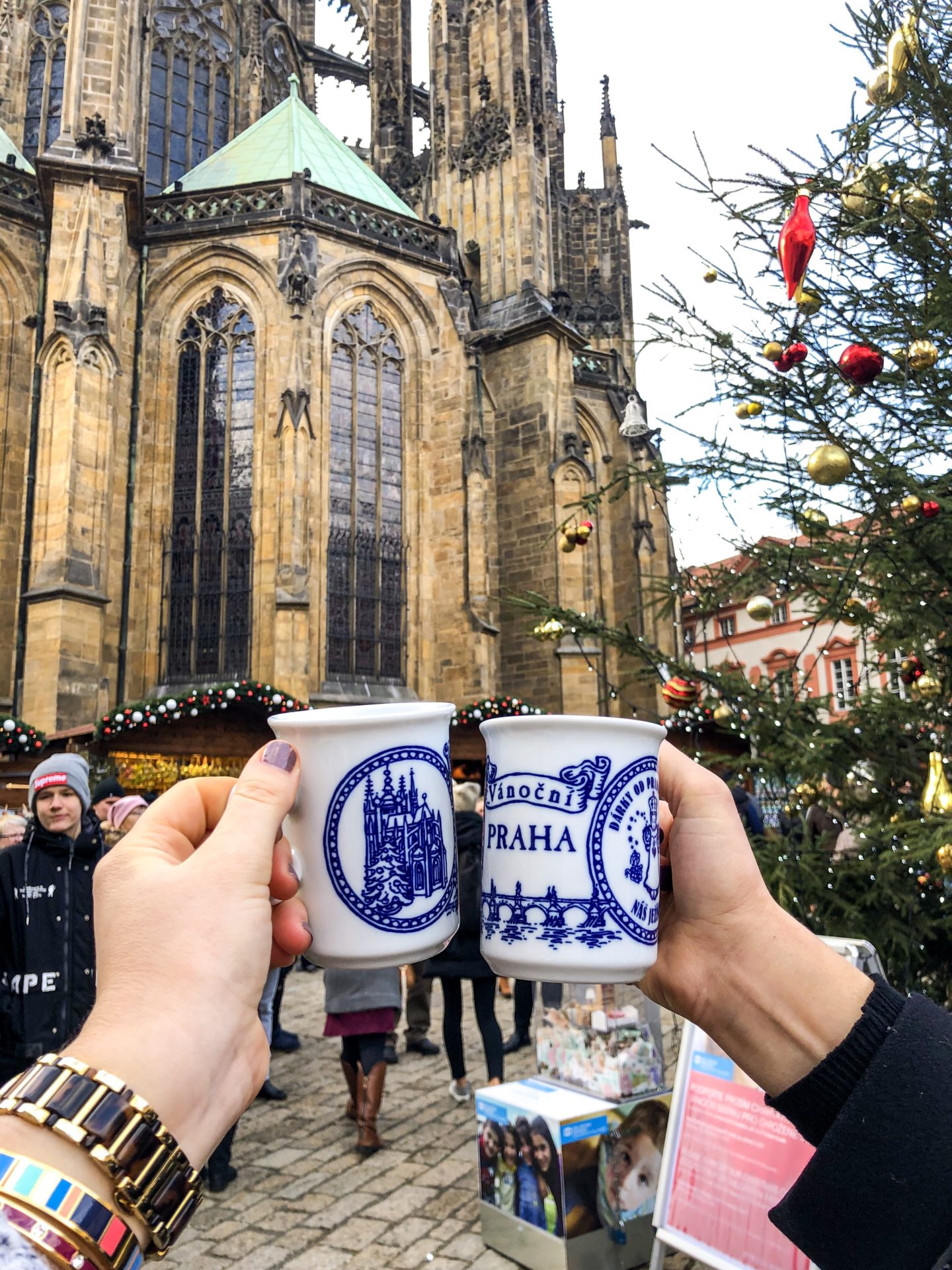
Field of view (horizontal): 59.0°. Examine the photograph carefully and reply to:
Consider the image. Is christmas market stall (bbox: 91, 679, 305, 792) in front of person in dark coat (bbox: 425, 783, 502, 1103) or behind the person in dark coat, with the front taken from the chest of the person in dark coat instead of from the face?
in front

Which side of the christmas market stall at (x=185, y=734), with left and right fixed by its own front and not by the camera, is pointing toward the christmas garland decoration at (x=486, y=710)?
left

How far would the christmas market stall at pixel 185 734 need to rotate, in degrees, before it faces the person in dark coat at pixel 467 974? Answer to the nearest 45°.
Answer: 0° — it already faces them

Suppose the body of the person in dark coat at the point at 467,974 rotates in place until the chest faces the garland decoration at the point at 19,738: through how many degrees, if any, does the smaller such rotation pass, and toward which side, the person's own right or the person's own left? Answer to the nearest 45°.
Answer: approximately 45° to the person's own left

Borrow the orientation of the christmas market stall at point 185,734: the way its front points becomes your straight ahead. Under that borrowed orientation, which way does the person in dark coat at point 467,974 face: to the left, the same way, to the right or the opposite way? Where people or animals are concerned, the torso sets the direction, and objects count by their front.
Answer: the opposite way

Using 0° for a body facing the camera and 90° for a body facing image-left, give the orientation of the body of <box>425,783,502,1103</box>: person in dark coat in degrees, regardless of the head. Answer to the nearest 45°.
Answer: approximately 180°

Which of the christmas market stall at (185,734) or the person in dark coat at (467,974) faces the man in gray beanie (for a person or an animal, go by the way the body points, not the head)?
the christmas market stall

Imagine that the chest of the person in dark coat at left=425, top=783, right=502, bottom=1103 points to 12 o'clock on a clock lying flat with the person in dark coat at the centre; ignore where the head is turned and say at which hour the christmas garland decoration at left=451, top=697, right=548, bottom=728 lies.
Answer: The christmas garland decoration is roughly at 12 o'clock from the person in dark coat.

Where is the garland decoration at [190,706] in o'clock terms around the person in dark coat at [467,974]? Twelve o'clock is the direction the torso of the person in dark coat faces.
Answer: The garland decoration is roughly at 11 o'clock from the person in dark coat.

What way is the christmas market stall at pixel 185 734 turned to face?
toward the camera

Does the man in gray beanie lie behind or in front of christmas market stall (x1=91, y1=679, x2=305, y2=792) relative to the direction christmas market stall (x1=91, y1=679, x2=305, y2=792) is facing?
in front
